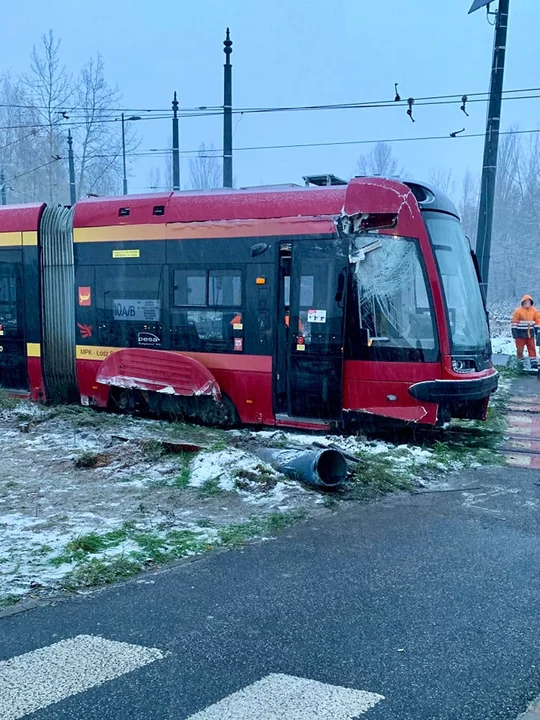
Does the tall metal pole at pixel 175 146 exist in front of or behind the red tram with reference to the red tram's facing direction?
behind

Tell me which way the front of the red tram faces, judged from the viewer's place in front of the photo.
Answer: facing the viewer and to the right of the viewer

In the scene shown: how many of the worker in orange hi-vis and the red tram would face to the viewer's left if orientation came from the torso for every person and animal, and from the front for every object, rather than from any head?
0

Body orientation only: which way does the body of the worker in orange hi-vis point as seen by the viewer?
toward the camera

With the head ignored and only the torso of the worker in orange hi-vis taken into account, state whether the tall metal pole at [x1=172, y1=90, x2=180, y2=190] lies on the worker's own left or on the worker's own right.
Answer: on the worker's own right

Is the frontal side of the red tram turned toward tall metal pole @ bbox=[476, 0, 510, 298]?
no

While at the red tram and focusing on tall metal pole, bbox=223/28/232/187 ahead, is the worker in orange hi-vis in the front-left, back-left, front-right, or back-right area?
front-right

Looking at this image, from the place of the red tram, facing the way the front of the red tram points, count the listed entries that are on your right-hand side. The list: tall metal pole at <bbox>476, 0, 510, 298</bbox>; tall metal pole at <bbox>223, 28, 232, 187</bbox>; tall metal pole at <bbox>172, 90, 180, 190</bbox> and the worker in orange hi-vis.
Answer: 0

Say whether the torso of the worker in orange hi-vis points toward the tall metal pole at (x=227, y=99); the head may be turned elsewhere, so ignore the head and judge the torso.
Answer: no

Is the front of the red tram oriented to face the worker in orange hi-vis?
no
